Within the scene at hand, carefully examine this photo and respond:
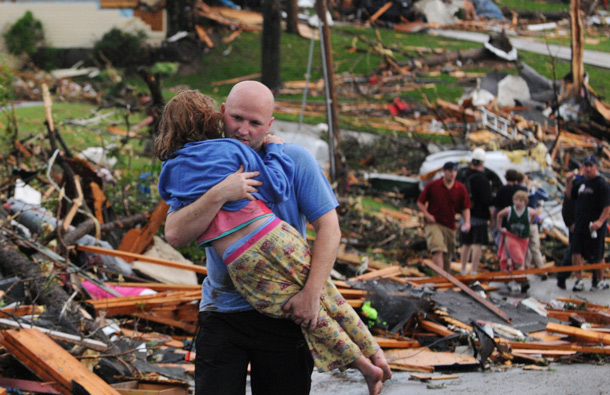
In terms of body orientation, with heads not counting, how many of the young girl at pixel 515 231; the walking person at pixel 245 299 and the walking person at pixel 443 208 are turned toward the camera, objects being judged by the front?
3

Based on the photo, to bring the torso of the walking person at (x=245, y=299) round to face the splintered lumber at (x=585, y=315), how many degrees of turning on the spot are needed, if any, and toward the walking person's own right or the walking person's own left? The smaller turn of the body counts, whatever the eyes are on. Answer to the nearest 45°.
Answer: approximately 135° to the walking person's own left

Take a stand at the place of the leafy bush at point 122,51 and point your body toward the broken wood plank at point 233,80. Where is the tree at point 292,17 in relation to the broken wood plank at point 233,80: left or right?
left

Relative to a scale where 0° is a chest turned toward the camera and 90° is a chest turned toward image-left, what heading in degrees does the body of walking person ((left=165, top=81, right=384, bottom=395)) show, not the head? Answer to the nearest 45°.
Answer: approximately 0°

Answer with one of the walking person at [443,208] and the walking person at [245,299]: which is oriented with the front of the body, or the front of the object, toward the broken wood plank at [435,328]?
the walking person at [443,208]

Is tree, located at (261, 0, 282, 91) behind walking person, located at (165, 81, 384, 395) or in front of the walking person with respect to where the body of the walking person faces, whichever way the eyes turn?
behind

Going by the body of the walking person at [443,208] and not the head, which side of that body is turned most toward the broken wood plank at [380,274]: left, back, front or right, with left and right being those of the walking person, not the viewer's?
front

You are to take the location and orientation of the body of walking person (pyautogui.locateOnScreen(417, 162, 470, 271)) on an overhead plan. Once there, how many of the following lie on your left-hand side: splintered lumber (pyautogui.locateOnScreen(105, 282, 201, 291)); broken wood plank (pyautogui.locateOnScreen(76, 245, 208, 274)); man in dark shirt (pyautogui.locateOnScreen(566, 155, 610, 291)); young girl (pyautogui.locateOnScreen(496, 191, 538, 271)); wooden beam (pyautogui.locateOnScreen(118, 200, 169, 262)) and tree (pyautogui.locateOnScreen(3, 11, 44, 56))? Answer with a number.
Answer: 2

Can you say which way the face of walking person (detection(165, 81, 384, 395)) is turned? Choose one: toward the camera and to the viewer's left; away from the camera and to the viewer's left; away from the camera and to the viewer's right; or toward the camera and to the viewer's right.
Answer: toward the camera and to the viewer's left

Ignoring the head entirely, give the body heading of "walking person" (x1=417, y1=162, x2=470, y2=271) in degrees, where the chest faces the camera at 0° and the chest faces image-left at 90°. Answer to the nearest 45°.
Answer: approximately 0°

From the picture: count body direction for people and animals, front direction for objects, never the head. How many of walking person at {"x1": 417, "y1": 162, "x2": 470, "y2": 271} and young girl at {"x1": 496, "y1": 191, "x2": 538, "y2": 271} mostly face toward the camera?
2

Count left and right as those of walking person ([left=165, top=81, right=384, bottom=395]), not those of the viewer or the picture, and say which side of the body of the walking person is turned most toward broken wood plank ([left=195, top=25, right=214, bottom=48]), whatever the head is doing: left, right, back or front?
back

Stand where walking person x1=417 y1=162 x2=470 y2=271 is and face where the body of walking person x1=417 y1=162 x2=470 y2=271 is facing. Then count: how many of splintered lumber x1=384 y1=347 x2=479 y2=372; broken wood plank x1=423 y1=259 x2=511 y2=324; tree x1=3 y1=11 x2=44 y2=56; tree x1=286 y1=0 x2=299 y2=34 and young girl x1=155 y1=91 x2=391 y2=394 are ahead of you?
3
